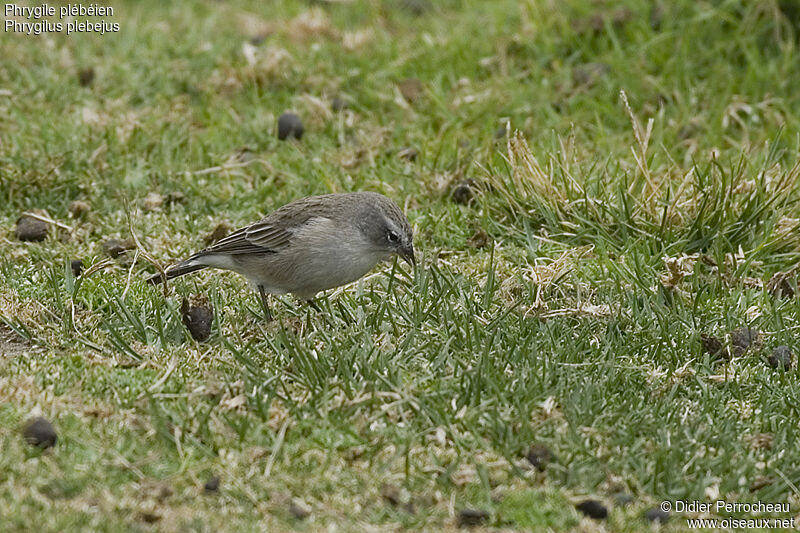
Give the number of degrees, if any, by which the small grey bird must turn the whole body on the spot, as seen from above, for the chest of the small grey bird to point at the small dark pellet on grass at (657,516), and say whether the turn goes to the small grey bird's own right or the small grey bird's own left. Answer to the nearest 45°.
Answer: approximately 45° to the small grey bird's own right

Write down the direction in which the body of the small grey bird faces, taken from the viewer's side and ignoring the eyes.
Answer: to the viewer's right

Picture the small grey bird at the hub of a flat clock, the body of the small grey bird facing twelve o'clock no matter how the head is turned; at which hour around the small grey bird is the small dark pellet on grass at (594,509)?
The small dark pellet on grass is roughly at 2 o'clock from the small grey bird.

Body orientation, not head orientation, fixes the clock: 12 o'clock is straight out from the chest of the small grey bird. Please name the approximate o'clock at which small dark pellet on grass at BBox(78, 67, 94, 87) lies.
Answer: The small dark pellet on grass is roughly at 8 o'clock from the small grey bird.

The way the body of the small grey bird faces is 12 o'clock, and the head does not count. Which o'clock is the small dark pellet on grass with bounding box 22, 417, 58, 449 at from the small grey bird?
The small dark pellet on grass is roughly at 4 o'clock from the small grey bird.

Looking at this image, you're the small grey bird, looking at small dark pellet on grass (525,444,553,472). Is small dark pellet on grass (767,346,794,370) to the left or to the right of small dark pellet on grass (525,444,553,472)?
left

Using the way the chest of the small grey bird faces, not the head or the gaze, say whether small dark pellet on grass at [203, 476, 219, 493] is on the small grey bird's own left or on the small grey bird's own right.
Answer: on the small grey bird's own right

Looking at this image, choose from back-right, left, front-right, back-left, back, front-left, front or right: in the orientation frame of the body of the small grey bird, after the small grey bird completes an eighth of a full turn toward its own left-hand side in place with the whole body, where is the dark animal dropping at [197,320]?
back

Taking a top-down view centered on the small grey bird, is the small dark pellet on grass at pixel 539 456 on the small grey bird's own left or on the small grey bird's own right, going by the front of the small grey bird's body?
on the small grey bird's own right

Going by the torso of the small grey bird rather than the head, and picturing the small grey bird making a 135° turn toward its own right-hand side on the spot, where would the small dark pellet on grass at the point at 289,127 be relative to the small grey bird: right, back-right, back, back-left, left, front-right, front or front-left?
back-right

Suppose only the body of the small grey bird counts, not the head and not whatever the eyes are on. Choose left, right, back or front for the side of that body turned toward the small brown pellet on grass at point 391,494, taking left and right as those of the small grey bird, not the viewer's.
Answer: right

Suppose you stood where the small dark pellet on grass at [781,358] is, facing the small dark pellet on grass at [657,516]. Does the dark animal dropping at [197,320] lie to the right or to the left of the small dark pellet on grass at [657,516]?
right

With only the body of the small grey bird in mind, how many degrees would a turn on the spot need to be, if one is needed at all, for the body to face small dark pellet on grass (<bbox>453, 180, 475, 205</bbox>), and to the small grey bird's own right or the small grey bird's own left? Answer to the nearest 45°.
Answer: approximately 45° to the small grey bird's own left

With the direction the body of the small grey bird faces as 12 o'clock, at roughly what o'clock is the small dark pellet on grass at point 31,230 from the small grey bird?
The small dark pellet on grass is roughly at 7 o'clock from the small grey bird.

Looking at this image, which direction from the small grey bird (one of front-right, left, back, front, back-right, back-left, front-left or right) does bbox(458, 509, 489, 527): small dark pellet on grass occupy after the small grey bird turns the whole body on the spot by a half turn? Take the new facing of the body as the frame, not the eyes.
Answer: left
